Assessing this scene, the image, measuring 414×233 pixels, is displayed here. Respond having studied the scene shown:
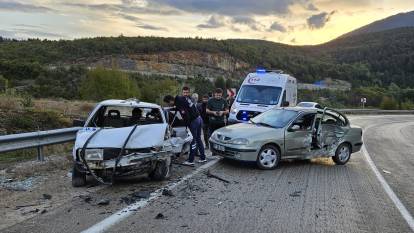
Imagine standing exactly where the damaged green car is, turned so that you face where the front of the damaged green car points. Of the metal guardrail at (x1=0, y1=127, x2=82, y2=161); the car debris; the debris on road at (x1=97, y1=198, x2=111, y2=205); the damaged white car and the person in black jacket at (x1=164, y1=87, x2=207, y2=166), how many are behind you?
0

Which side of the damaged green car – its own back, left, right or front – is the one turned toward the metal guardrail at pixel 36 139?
front

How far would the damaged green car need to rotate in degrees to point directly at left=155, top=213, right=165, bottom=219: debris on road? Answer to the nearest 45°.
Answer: approximately 45° to its left

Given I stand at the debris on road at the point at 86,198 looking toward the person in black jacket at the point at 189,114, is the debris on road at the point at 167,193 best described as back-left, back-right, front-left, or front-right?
front-right

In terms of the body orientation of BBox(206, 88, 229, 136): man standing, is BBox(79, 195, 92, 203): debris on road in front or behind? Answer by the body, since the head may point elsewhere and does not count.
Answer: in front

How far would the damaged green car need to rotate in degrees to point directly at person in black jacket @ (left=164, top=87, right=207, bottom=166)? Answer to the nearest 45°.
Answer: approximately 45° to its right

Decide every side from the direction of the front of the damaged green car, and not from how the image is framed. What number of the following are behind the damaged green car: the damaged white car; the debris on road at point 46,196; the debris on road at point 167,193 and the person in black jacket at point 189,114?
0

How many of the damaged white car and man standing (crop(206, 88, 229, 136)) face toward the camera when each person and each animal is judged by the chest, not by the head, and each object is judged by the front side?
2

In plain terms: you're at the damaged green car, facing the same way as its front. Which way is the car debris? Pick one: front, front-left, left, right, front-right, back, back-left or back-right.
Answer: front-left

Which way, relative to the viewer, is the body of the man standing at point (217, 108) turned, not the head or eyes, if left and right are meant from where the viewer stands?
facing the viewer

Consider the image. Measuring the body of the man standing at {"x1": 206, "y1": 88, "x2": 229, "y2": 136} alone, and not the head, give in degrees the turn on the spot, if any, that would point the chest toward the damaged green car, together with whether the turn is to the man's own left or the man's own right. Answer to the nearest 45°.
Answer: approximately 45° to the man's own left

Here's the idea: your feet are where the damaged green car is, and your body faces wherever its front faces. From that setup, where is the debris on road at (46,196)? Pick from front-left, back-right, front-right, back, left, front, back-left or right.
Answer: front

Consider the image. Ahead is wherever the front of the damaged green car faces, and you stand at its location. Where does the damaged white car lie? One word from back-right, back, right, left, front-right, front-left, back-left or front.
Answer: front

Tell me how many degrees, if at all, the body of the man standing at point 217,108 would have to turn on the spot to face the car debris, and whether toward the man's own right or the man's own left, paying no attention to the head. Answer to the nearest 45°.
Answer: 0° — they already face it

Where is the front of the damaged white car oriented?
toward the camera

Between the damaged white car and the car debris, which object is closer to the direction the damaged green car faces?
the damaged white car

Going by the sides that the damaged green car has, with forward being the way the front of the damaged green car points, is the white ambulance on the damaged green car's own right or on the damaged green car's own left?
on the damaged green car's own right

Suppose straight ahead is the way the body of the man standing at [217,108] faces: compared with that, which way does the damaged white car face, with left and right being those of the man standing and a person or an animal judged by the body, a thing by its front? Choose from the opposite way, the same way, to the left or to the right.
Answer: the same way

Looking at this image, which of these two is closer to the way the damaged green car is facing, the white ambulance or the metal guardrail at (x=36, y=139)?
the metal guardrail
